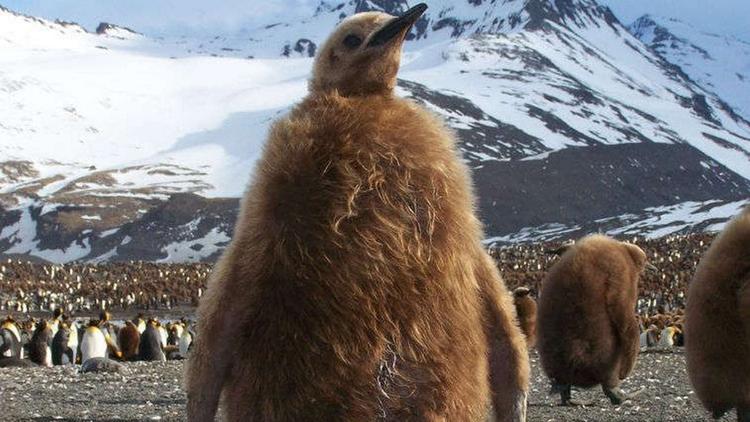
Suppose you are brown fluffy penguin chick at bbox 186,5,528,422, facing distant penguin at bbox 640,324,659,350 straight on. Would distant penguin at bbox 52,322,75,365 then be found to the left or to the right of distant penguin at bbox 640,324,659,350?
left

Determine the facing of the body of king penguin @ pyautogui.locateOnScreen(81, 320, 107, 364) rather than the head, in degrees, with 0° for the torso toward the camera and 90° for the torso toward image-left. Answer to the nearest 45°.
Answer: approximately 0°

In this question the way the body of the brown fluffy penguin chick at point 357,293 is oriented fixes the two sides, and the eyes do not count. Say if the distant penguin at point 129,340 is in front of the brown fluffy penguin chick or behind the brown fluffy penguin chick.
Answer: behind

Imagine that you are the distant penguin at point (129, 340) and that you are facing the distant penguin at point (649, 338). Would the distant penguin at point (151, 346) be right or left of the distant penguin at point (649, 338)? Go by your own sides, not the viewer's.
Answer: right

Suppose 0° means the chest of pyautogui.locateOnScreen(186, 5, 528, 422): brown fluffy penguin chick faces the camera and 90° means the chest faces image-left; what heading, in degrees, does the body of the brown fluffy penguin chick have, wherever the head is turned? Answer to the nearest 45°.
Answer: approximately 0°

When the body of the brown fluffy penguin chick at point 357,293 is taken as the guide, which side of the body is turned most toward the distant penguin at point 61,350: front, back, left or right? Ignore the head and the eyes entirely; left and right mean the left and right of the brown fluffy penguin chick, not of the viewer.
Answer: back

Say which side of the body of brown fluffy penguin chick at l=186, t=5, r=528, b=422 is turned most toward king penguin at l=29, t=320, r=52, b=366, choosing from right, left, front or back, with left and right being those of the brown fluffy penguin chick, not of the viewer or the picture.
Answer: back

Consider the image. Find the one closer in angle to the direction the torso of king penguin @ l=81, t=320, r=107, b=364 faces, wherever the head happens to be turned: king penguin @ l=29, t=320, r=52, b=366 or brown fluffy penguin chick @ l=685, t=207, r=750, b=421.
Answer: the brown fluffy penguin chick

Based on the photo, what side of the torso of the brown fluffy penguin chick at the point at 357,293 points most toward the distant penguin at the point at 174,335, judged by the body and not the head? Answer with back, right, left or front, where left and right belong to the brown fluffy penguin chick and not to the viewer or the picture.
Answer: back

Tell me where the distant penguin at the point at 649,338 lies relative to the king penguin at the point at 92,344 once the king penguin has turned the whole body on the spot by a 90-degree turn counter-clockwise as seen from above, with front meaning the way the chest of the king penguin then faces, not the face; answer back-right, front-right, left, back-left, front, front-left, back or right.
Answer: front

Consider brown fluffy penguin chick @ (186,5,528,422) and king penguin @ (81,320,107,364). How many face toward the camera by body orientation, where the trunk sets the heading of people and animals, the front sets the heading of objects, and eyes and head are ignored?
2

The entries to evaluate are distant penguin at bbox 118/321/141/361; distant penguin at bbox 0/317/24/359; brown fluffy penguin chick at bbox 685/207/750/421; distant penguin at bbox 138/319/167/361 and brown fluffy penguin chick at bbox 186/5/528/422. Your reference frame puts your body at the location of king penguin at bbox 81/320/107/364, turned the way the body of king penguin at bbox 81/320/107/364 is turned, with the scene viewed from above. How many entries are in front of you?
2

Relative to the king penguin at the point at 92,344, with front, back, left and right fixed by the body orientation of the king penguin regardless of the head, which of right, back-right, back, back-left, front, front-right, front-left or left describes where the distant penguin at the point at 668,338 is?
left
